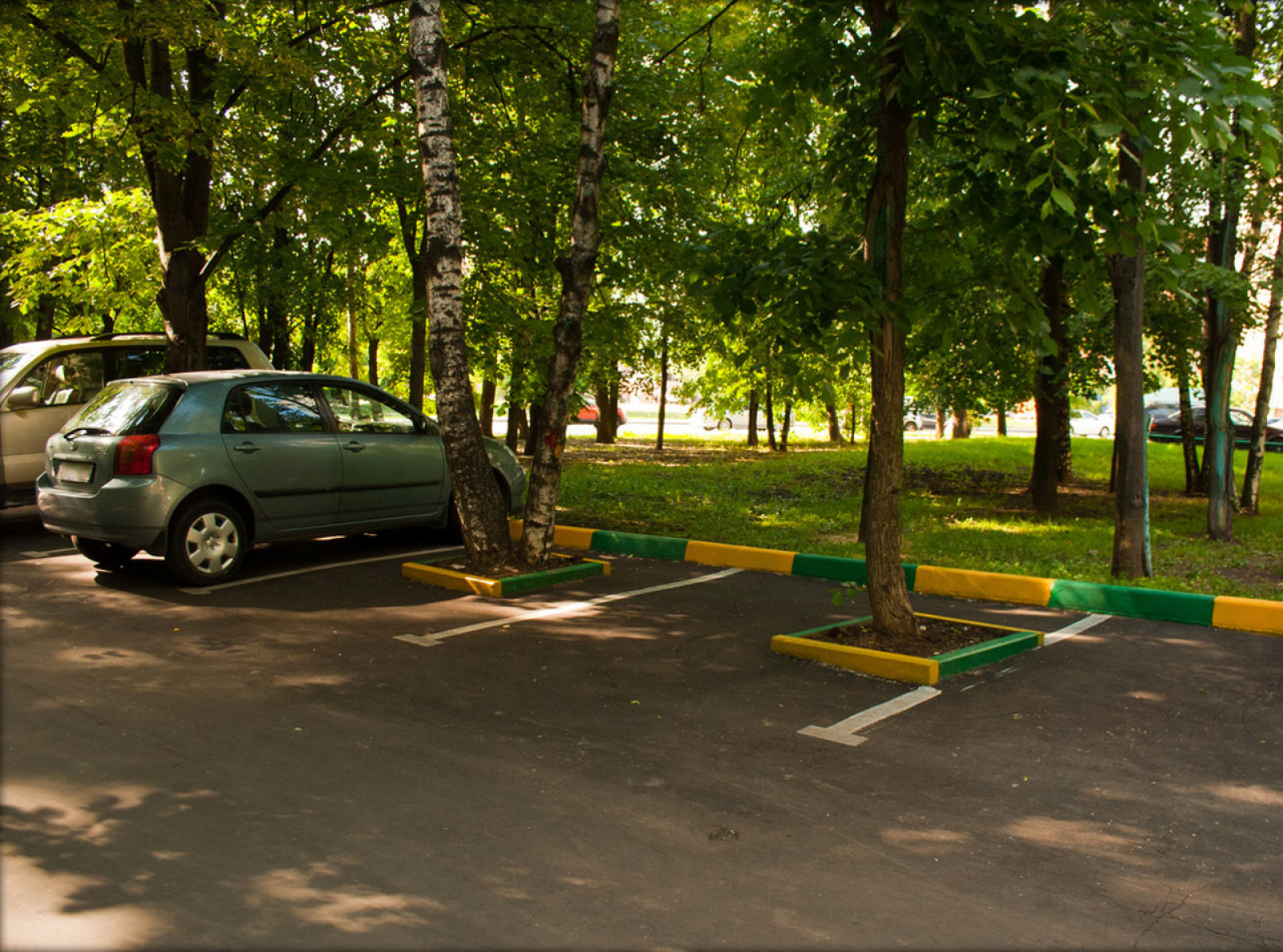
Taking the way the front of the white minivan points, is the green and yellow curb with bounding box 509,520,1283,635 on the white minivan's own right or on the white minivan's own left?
on the white minivan's own left

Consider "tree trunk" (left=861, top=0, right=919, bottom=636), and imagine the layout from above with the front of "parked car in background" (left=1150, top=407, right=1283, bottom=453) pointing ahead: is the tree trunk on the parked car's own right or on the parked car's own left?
on the parked car's own right

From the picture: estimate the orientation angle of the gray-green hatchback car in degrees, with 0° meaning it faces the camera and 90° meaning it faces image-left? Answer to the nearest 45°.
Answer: approximately 225°

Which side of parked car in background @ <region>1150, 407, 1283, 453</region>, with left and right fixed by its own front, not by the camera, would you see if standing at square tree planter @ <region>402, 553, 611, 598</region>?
right

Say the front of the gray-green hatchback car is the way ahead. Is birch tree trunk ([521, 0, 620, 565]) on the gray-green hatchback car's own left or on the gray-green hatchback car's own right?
on the gray-green hatchback car's own right

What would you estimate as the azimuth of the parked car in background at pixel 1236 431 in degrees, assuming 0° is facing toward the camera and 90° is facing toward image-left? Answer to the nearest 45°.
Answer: approximately 270°

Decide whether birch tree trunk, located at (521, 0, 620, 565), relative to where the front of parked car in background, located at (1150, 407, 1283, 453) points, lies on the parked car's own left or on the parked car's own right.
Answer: on the parked car's own right

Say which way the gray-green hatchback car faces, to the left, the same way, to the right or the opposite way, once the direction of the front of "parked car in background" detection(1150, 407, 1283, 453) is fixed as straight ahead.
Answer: to the left

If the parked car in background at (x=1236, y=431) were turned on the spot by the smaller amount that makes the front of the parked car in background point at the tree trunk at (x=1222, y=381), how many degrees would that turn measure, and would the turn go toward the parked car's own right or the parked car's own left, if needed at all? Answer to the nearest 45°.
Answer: approximately 90° to the parked car's own right

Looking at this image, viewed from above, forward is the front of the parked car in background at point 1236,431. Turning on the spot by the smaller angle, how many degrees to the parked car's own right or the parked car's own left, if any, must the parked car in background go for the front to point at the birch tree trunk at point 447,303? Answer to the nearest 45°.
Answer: approximately 90° to the parked car's own right
